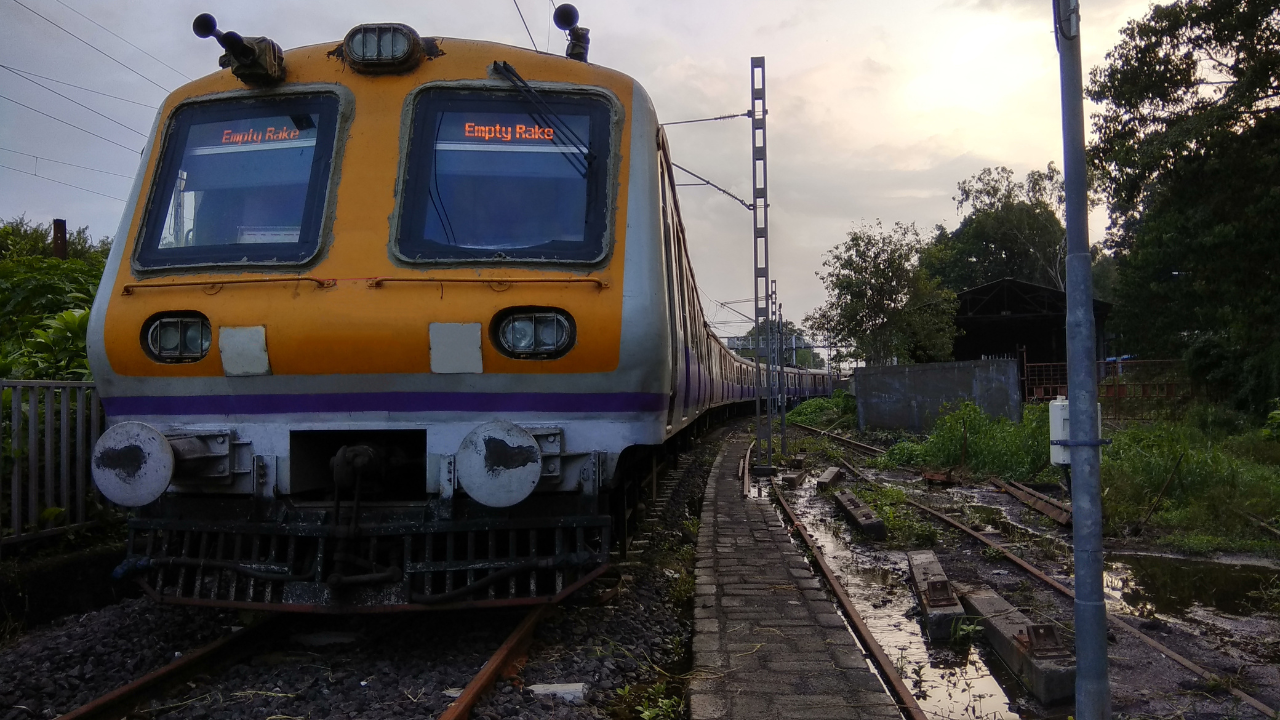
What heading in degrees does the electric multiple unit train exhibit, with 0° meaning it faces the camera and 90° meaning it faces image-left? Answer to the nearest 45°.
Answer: approximately 0°

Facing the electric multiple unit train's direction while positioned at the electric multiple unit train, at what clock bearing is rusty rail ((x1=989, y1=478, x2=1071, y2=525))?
The rusty rail is roughly at 8 o'clock from the electric multiple unit train.

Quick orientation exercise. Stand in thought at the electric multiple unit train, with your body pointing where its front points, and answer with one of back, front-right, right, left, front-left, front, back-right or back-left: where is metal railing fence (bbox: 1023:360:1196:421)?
back-left

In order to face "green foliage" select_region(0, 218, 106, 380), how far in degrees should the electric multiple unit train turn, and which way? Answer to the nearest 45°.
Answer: approximately 135° to its right

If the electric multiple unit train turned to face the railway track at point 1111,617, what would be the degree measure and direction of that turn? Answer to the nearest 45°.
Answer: approximately 90° to its left

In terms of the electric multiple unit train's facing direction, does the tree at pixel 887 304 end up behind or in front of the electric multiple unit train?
behind

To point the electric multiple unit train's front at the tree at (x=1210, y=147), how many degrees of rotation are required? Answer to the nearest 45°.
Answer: approximately 135° to its left

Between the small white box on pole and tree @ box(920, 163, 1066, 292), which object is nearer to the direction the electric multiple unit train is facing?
the small white box on pole

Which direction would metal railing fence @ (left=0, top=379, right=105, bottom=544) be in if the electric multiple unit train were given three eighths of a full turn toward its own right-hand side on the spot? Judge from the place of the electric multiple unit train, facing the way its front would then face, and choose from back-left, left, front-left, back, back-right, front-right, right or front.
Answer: front

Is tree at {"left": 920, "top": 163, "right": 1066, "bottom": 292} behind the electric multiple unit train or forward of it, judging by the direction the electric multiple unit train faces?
behind

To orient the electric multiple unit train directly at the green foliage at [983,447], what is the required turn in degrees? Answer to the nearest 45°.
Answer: approximately 135° to its left
